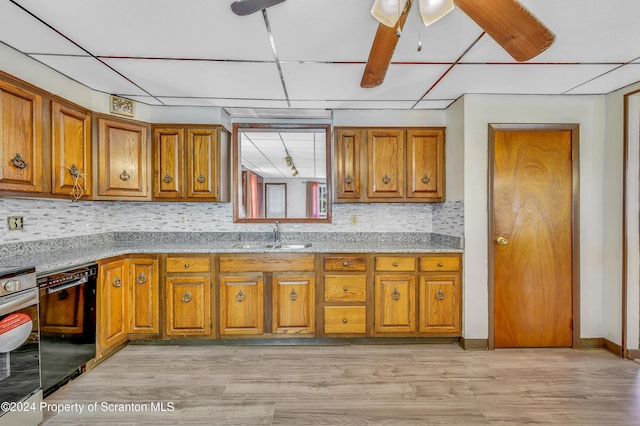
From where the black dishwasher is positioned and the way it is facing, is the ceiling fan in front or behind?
in front

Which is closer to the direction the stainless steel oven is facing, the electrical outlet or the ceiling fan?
the ceiling fan

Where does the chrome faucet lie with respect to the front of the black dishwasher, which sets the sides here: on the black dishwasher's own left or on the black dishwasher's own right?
on the black dishwasher's own left

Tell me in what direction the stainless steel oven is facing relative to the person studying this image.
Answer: facing the viewer and to the right of the viewer

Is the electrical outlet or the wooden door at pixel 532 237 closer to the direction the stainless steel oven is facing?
the wooden door

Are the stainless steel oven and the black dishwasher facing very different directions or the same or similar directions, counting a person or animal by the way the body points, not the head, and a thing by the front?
same or similar directions

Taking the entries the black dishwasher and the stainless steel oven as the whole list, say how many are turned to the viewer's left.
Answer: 0

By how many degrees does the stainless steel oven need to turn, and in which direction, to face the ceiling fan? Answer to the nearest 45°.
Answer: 0° — it already faces it

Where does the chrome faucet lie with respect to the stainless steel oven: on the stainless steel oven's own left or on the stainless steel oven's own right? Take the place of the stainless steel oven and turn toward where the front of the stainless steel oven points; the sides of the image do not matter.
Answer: on the stainless steel oven's own left

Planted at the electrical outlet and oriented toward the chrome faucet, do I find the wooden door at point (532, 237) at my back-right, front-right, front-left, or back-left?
front-right

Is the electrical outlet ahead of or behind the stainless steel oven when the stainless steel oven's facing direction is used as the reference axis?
behind
